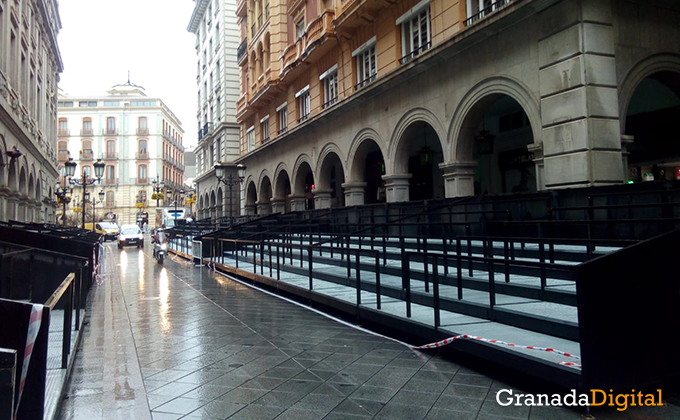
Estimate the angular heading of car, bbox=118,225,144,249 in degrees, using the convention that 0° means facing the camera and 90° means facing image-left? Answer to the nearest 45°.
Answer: approximately 0°

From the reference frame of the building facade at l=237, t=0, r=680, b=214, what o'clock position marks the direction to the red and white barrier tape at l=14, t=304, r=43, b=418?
The red and white barrier tape is roughly at 11 o'clock from the building facade.

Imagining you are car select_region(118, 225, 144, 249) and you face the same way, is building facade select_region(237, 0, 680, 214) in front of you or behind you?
in front

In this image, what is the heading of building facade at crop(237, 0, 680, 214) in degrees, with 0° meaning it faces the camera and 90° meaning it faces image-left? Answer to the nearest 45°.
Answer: approximately 45°

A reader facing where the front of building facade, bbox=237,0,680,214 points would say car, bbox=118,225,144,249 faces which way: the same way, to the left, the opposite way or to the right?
to the left

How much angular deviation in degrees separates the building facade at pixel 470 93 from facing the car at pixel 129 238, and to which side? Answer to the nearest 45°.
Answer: approximately 90° to its right

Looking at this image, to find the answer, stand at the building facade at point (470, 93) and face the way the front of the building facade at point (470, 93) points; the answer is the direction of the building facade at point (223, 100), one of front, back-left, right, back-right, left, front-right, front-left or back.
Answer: right

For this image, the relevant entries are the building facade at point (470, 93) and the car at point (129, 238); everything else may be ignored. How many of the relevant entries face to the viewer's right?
0

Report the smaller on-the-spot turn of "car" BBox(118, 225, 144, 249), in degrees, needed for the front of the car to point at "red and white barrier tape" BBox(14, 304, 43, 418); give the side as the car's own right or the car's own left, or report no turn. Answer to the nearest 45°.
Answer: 0° — it already faces it

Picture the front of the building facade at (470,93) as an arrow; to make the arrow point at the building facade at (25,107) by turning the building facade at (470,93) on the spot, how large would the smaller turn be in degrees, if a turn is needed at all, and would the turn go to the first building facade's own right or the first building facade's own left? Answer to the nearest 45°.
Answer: approximately 45° to the first building facade's own right
